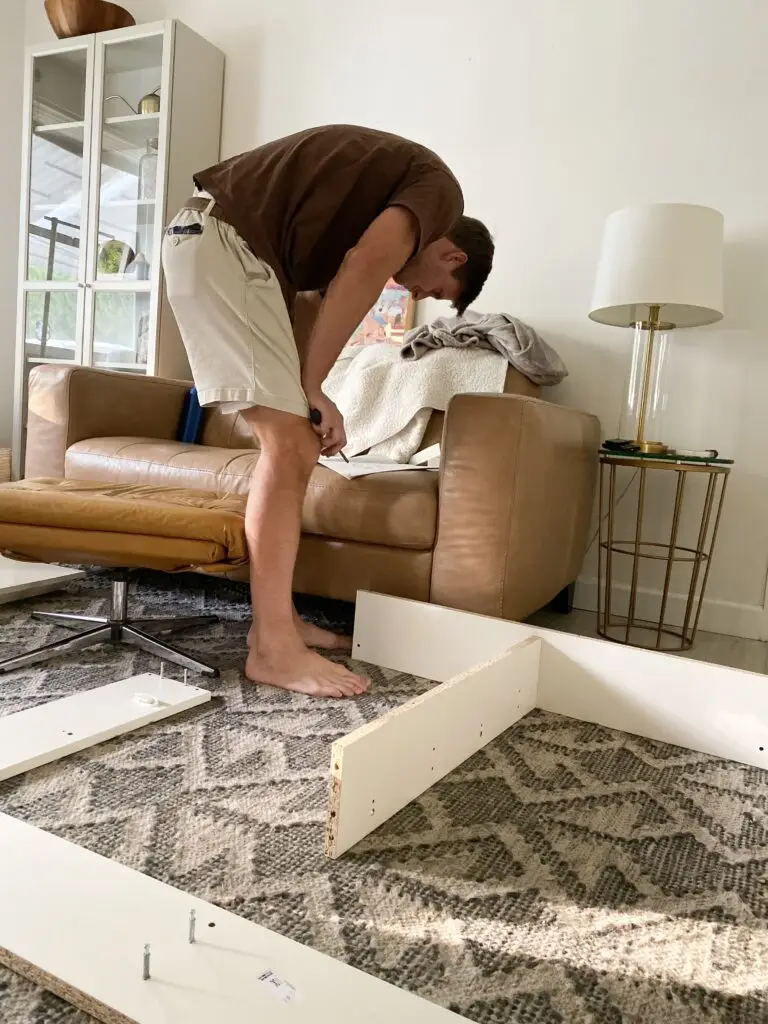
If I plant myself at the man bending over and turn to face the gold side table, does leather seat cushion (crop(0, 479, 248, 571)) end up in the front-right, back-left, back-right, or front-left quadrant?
back-left

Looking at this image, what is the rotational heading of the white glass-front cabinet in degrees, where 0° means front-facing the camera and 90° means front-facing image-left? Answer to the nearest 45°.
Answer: approximately 45°

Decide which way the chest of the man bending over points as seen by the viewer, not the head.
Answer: to the viewer's right

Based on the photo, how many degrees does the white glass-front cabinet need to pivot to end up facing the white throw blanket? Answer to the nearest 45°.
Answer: approximately 90° to its left

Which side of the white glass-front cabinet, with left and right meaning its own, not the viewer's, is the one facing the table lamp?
left

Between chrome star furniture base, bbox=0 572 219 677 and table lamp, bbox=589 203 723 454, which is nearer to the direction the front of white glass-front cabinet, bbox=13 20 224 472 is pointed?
the chrome star furniture base

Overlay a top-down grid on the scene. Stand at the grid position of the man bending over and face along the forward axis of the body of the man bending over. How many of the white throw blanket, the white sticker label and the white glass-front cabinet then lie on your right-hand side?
1

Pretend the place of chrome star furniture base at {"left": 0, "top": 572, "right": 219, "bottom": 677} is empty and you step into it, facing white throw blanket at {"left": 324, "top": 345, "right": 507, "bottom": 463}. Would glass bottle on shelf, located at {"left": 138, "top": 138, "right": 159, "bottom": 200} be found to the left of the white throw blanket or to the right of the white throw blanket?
left

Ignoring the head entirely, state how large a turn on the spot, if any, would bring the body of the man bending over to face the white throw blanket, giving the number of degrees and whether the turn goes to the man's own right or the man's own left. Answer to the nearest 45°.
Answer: approximately 90° to the man's own left

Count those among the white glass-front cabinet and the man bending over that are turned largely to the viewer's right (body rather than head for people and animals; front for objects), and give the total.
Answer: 1

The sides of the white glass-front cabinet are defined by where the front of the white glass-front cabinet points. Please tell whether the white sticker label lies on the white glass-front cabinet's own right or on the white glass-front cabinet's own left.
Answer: on the white glass-front cabinet's own left

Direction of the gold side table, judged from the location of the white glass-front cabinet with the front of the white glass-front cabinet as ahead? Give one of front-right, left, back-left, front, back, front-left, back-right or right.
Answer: left
